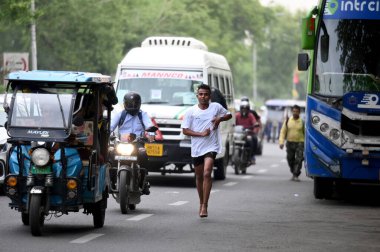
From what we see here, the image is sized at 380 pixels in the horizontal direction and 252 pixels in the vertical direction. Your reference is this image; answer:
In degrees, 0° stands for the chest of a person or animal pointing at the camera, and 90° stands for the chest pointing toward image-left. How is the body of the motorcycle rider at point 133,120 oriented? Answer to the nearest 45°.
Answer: approximately 0°

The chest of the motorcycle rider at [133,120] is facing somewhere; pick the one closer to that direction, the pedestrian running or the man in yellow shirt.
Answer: the pedestrian running

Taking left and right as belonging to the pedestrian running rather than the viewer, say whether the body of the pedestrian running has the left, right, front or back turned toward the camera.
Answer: front

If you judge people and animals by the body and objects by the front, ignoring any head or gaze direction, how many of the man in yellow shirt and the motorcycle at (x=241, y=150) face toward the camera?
2

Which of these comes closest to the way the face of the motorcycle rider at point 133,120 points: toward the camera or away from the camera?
toward the camera

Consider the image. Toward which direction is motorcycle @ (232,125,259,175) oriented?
toward the camera

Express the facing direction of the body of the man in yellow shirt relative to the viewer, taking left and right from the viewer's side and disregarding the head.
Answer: facing the viewer

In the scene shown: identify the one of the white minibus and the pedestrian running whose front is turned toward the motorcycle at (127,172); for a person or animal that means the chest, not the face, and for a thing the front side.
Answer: the white minibus

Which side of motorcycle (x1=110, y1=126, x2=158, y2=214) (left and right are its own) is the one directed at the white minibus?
back

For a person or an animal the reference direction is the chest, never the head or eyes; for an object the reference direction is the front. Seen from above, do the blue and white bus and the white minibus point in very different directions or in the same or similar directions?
same or similar directions

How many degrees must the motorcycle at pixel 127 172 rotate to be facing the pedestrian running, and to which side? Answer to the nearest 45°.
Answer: approximately 90° to its left

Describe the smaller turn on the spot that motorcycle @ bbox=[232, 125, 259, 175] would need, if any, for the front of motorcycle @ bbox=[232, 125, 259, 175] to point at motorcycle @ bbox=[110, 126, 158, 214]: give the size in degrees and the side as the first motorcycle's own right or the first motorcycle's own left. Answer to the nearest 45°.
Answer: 0° — it already faces it
